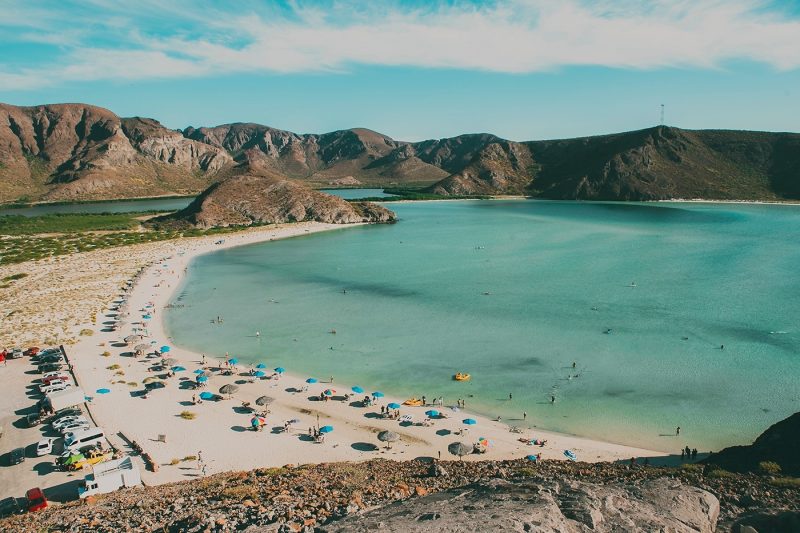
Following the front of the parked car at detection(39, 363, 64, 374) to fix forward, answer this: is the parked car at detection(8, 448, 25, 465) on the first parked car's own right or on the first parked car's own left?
on the first parked car's own right

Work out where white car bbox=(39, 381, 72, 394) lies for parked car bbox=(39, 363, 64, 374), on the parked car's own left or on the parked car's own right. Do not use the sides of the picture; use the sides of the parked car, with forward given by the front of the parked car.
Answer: on the parked car's own right

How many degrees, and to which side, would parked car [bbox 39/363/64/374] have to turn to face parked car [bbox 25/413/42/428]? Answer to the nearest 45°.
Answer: approximately 90° to its right

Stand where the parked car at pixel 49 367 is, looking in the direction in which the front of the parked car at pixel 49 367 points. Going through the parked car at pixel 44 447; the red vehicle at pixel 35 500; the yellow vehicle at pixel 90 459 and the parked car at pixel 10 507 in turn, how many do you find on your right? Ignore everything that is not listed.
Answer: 4

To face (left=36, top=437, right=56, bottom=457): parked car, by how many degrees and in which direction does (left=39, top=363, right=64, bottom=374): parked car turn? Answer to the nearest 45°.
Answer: approximately 90° to its right

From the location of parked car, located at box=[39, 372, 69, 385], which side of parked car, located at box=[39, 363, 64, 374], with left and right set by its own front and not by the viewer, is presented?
right

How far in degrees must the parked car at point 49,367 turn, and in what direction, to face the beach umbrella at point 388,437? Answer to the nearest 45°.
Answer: approximately 45° to its right

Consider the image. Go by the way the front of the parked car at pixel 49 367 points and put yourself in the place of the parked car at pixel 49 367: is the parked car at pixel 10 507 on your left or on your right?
on your right

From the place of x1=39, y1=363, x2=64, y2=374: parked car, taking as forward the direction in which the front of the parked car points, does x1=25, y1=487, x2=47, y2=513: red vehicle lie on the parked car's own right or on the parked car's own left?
on the parked car's own right

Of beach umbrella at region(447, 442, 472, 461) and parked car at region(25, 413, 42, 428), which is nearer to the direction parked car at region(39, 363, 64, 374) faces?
the beach umbrella

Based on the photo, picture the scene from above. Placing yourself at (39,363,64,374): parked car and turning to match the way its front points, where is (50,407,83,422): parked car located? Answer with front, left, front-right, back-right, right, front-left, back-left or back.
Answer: right

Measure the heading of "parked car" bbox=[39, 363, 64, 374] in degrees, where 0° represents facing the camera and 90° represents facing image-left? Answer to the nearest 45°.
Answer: approximately 270°

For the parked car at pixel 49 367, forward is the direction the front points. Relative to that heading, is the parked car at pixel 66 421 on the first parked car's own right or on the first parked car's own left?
on the first parked car's own right

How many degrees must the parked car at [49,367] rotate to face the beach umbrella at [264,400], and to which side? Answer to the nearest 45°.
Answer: approximately 45° to its right

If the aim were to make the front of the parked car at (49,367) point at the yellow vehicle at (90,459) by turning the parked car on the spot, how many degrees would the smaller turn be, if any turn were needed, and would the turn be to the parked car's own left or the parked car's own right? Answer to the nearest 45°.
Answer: approximately 90° to the parked car's own right
